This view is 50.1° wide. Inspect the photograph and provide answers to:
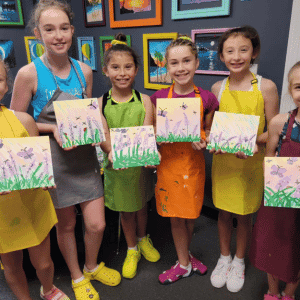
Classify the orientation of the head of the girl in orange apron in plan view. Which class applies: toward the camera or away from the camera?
toward the camera

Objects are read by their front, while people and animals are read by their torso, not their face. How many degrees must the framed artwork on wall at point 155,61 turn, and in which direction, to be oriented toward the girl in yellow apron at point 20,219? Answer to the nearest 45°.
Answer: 0° — it already faces them

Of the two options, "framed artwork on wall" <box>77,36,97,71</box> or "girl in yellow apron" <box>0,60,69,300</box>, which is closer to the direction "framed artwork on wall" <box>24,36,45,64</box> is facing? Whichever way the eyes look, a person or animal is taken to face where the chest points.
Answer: the girl in yellow apron

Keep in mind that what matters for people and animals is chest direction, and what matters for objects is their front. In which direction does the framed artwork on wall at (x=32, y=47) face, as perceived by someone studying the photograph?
facing the viewer

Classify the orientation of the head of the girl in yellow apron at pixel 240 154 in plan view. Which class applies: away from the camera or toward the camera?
toward the camera

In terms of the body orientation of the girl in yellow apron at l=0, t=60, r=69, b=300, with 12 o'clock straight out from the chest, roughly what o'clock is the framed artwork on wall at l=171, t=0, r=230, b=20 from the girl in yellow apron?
The framed artwork on wall is roughly at 8 o'clock from the girl in yellow apron.

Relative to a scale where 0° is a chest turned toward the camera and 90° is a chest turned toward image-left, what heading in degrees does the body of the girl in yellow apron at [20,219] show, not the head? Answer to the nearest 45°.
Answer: approximately 0°

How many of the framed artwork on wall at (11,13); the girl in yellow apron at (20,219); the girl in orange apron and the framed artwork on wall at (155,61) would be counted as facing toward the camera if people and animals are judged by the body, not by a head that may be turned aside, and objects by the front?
4

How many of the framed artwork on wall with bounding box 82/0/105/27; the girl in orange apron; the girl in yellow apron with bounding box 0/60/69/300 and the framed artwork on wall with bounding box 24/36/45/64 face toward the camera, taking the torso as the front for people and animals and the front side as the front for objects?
4

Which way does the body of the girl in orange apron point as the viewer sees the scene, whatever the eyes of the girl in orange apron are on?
toward the camera

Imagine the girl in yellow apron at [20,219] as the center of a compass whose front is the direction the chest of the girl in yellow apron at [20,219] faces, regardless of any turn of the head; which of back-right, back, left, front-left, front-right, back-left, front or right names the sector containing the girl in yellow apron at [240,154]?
left

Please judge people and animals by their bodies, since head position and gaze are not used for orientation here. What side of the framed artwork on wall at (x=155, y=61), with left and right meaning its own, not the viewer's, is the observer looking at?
front

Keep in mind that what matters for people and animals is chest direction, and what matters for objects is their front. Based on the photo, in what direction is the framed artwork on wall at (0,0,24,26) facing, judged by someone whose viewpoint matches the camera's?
facing the viewer

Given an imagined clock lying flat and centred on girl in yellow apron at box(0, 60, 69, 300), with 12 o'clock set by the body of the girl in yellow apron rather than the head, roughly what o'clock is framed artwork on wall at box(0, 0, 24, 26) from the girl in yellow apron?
The framed artwork on wall is roughly at 6 o'clock from the girl in yellow apron.
